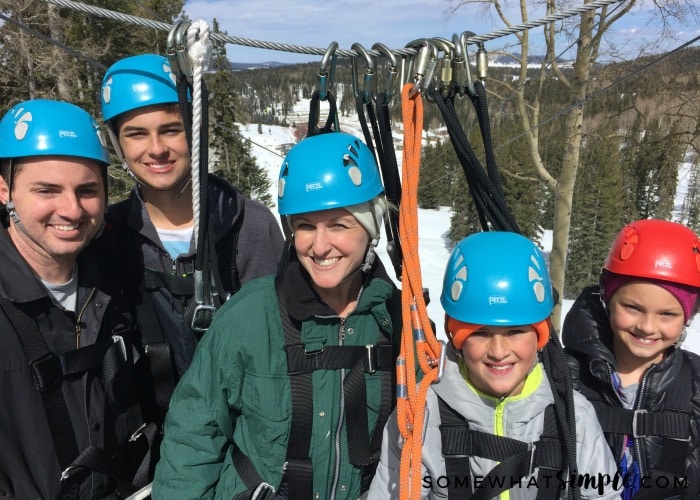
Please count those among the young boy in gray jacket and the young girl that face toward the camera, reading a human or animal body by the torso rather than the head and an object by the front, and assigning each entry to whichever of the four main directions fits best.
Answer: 2

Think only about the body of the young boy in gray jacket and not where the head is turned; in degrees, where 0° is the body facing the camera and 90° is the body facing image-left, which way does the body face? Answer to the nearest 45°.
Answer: approximately 0°

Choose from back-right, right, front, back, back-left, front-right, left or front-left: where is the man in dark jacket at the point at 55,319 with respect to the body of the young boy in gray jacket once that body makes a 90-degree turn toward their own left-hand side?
back

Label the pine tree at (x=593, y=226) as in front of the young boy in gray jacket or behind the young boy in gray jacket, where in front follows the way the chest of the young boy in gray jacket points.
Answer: behind
